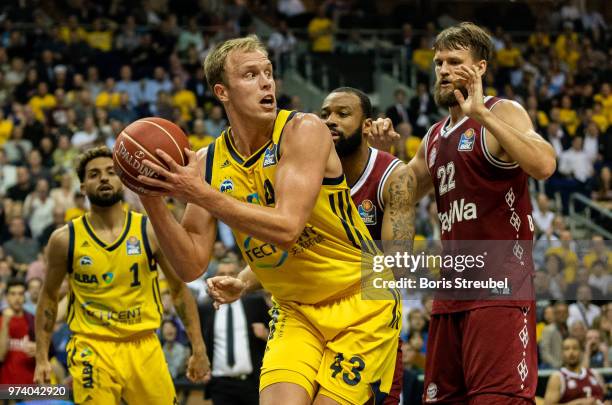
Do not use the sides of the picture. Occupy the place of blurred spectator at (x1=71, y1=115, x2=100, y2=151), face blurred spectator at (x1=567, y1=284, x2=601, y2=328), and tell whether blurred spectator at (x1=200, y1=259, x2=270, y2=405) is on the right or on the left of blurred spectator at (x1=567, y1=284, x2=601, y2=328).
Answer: right

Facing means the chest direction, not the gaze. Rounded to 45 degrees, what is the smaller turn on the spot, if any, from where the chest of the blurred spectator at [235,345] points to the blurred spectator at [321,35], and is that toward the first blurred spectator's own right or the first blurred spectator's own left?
approximately 180°

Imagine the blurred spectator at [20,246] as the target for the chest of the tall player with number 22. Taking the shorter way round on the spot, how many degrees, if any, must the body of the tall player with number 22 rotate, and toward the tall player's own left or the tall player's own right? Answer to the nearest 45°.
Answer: approximately 90° to the tall player's own right

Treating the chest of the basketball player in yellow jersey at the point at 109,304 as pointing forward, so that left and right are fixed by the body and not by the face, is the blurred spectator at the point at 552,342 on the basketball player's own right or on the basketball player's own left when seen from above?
on the basketball player's own left

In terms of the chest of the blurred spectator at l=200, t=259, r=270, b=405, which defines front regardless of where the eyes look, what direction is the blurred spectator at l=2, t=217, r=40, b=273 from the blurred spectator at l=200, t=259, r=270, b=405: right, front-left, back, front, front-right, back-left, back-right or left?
back-right

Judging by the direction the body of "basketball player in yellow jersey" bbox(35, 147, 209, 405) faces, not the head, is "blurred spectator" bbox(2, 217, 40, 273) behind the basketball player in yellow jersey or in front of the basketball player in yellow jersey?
behind

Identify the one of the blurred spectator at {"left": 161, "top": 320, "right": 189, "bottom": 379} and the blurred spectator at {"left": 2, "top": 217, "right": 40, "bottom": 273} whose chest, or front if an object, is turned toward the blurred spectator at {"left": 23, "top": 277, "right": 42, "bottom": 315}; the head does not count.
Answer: the blurred spectator at {"left": 2, "top": 217, "right": 40, "bottom": 273}

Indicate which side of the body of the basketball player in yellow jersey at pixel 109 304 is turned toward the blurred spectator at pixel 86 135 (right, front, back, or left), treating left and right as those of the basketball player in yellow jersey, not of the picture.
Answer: back

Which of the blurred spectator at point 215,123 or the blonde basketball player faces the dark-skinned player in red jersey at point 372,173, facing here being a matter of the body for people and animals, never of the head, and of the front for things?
the blurred spectator

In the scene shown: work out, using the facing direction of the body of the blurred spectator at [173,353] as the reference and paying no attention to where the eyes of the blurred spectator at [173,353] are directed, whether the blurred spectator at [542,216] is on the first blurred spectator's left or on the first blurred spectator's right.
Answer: on the first blurred spectator's left

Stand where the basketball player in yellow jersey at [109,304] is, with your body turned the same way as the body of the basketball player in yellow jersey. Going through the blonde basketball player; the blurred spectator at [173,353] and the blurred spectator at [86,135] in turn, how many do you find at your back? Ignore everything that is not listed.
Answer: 2
